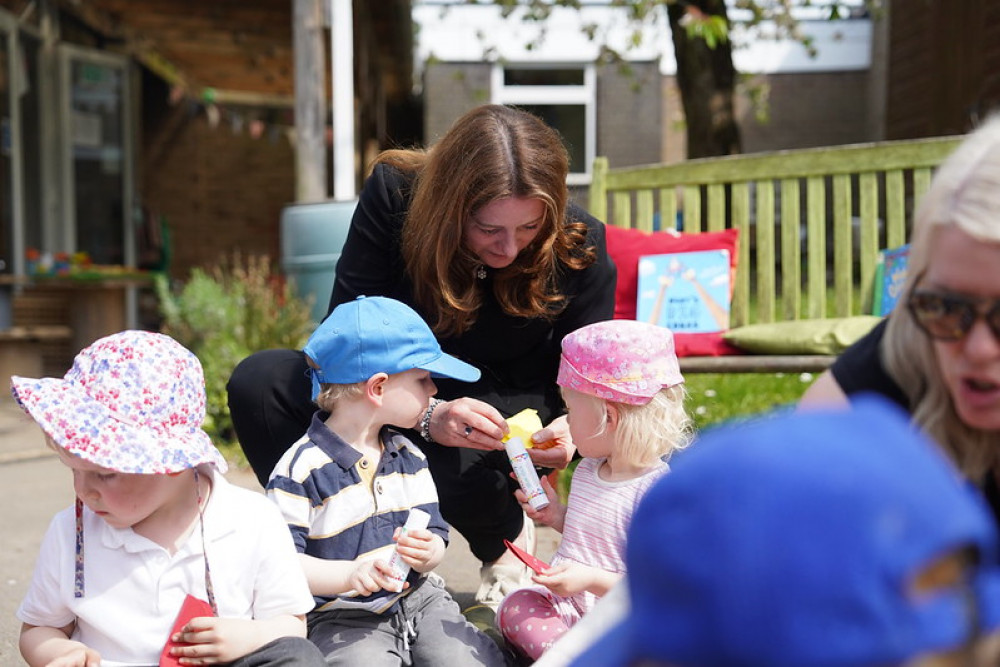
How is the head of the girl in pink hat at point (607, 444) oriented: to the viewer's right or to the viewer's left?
to the viewer's left

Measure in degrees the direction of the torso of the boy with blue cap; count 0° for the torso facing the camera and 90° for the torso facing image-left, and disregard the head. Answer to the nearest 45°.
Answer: approximately 315°

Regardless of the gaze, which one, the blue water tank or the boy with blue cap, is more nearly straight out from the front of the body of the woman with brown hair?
the boy with blue cap

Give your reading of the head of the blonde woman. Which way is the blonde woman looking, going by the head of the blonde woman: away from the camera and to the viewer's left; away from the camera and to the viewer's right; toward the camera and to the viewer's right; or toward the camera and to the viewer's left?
toward the camera and to the viewer's left

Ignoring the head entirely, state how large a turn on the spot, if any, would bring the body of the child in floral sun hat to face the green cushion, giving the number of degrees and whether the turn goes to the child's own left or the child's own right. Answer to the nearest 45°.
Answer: approximately 180°

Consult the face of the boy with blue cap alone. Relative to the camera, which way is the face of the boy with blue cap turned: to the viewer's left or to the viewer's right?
to the viewer's right
